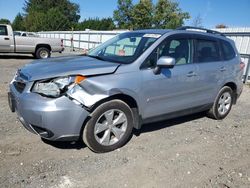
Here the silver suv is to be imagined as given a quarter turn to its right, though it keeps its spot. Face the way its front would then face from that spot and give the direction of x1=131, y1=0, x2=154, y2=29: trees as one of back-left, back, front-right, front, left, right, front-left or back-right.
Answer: front-right

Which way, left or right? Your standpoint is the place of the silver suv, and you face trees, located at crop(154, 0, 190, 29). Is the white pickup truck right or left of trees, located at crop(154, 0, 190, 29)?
left

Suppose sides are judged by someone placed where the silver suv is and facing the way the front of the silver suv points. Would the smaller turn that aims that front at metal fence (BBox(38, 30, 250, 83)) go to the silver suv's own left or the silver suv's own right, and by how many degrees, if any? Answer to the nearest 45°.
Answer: approximately 135° to the silver suv's own right

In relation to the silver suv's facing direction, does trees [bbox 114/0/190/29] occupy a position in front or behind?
behind

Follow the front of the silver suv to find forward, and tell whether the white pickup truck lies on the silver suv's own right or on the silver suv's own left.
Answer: on the silver suv's own right

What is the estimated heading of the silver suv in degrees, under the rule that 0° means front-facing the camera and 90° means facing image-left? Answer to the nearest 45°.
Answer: approximately 45°
